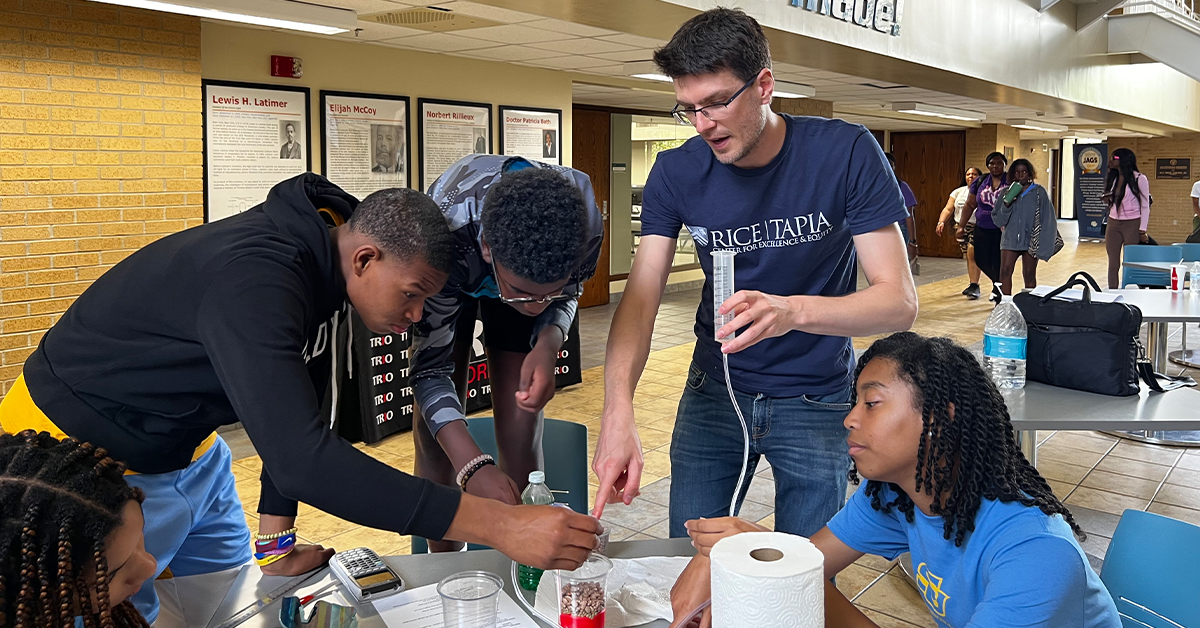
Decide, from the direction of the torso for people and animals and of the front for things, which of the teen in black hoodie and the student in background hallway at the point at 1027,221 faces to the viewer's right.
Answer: the teen in black hoodie

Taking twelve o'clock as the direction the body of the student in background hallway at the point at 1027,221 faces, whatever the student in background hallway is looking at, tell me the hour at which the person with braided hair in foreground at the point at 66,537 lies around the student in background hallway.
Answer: The person with braided hair in foreground is roughly at 12 o'clock from the student in background hallway.

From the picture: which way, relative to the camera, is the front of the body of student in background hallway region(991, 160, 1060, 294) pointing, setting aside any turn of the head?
toward the camera

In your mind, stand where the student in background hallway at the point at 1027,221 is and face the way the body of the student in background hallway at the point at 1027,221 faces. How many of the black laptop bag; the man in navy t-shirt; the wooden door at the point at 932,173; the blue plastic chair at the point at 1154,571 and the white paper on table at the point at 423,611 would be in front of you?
4

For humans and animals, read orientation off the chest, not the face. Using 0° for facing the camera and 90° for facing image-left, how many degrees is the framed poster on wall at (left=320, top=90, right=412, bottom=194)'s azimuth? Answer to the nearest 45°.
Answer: approximately 315°

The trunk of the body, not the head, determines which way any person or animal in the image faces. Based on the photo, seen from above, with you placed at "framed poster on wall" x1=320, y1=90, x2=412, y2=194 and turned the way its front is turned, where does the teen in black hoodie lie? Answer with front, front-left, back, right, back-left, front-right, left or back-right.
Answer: front-right

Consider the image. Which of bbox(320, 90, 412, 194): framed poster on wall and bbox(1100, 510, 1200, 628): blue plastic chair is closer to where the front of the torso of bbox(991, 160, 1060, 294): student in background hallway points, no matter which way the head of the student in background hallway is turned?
the blue plastic chair

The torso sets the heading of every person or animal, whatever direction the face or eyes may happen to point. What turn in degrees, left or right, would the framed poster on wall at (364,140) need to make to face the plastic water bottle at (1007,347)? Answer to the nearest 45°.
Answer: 0° — it already faces it

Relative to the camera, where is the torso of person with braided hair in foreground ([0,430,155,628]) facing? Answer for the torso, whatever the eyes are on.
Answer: to the viewer's right

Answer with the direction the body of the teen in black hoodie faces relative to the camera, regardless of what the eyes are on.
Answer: to the viewer's right

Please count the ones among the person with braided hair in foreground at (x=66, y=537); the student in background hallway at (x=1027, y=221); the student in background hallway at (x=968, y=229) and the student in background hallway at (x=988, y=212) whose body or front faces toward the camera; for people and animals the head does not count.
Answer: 3

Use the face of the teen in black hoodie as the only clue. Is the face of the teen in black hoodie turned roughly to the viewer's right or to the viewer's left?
to the viewer's right
